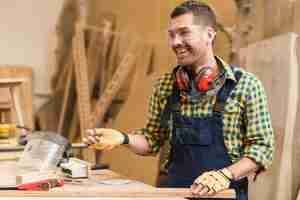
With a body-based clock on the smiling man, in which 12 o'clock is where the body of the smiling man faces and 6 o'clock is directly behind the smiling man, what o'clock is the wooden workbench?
The wooden workbench is roughly at 12 o'clock from the smiling man.

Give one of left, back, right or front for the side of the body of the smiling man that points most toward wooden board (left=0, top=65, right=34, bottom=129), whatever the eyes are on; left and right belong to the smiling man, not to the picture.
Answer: right

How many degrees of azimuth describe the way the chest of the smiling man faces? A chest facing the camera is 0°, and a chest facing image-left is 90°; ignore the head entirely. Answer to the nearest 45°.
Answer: approximately 45°

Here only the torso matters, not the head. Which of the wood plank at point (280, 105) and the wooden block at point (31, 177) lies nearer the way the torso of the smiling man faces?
the wooden block

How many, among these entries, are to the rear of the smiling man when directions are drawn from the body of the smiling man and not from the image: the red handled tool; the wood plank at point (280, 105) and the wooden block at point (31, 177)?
1

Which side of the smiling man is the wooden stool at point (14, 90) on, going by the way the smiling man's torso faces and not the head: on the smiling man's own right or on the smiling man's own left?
on the smiling man's own right

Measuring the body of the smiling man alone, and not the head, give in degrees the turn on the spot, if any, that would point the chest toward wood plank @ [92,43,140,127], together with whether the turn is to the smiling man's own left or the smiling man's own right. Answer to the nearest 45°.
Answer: approximately 135° to the smiling man's own right
